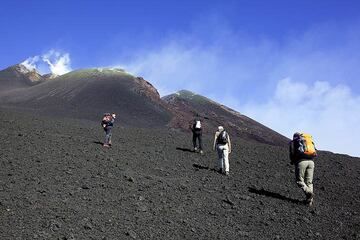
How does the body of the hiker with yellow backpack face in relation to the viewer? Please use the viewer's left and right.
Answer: facing away from the viewer and to the left of the viewer

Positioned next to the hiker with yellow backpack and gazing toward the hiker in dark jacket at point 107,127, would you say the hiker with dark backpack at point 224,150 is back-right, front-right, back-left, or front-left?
front-right

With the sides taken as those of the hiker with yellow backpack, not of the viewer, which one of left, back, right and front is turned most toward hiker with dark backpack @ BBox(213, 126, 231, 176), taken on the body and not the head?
front

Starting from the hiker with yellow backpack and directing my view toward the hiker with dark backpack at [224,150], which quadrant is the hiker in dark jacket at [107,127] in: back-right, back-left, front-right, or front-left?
front-left
